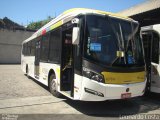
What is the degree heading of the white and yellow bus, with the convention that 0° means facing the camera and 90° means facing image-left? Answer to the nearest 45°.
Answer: approximately 315°
